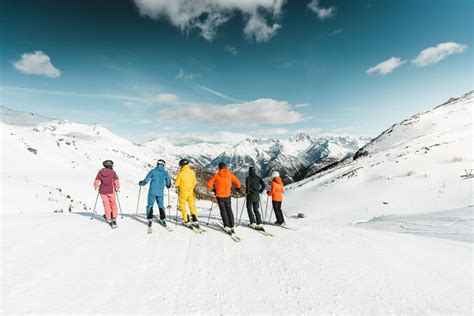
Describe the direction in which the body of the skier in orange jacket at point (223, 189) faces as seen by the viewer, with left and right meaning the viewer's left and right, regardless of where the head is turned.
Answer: facing away from the viewer

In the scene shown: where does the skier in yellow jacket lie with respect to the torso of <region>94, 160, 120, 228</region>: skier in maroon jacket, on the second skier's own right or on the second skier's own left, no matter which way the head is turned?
on the second skier's own right

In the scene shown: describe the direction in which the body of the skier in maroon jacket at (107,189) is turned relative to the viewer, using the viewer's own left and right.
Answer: facing away from the viewer

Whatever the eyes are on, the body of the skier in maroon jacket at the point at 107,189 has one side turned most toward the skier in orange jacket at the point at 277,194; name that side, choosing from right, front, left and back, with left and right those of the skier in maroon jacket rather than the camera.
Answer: right

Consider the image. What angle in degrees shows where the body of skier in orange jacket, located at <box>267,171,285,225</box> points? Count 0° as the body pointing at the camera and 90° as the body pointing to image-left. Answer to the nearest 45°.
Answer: approximately 135°

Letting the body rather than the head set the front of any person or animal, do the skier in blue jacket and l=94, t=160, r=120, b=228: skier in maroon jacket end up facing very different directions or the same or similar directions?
same or similar directions

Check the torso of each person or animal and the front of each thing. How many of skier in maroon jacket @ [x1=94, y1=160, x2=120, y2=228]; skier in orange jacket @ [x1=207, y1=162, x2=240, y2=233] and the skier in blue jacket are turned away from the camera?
3

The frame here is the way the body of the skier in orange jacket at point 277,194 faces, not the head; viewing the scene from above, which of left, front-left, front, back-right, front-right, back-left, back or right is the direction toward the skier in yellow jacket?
left

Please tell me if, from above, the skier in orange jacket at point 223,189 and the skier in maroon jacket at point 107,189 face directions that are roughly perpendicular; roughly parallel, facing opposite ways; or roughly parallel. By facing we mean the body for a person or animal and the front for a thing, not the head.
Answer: roughly parallel

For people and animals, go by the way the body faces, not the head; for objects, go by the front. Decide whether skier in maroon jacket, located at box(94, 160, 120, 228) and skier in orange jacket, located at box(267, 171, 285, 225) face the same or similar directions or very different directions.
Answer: same or similar directions

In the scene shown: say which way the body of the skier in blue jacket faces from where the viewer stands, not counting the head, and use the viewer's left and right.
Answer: facing away from the viewer
